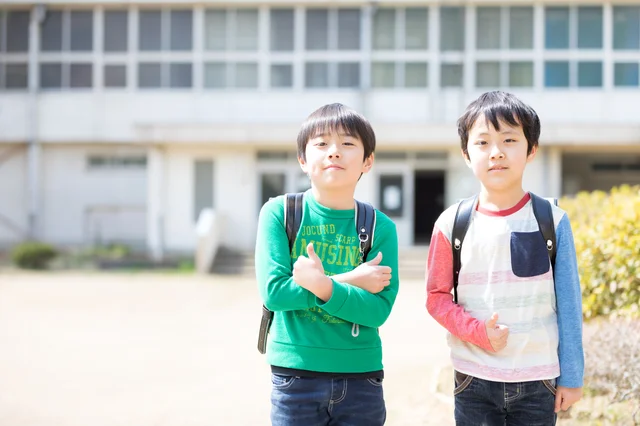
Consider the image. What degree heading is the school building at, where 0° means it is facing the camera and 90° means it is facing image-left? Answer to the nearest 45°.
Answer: approximately 0°

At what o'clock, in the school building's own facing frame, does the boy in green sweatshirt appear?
The boy in green sweatshirt is roughly at 12 o'clock from the school building.

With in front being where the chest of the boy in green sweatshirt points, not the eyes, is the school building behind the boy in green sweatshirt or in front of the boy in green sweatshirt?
behind

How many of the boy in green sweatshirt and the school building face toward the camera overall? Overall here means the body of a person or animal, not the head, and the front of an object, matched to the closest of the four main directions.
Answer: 2

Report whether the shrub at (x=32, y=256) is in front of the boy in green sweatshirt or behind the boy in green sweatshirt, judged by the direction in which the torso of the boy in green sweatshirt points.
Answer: behind
